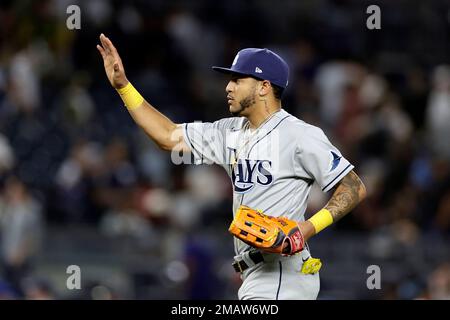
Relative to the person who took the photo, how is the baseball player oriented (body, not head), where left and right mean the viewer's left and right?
facing the viewer and to the left of the viewer

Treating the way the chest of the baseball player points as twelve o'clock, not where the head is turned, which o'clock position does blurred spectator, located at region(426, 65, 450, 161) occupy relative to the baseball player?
The blurred spectator is roughly at 5 o'clock from the baseball player.

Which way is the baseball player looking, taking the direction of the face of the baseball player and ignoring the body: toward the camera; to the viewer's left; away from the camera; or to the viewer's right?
to the viewer's left

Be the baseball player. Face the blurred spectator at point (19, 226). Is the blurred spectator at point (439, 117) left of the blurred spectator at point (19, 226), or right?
right

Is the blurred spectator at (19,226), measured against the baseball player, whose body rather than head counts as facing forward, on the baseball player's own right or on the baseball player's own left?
on the baseball player's own right
